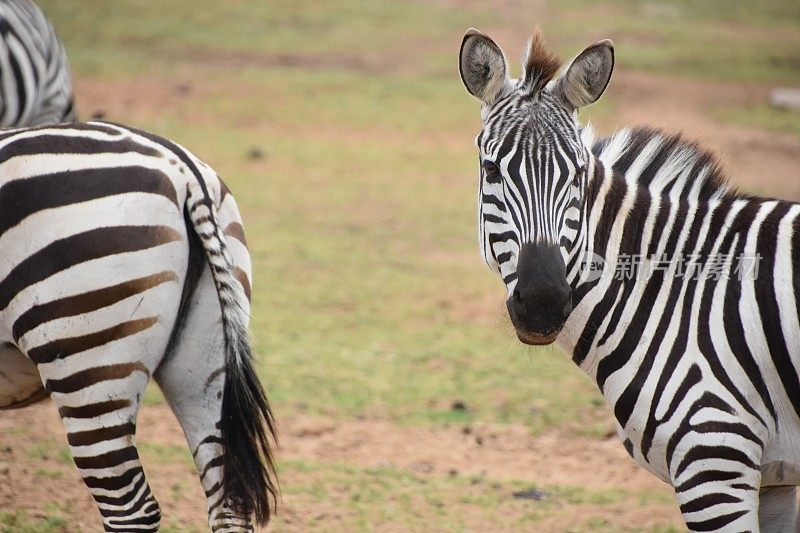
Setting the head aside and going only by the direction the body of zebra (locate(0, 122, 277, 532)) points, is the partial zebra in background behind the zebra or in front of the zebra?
in front

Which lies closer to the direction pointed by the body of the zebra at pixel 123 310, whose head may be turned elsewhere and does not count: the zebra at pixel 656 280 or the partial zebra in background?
the partial zebra in background

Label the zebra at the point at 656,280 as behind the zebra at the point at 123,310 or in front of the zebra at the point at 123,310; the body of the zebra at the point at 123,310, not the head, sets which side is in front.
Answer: behind

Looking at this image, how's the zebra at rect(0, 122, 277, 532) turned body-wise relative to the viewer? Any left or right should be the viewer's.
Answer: facing away from the viewer and to the left of the viewer

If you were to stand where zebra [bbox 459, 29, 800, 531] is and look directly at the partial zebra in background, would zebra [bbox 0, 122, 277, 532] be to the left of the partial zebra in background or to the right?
left
